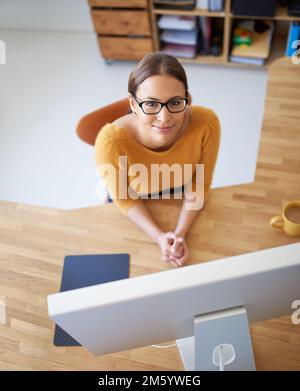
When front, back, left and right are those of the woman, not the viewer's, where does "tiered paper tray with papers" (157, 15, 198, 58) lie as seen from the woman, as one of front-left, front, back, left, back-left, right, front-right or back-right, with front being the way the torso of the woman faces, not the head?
back

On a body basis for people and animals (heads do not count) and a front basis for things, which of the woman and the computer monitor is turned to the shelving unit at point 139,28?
the computer monitor

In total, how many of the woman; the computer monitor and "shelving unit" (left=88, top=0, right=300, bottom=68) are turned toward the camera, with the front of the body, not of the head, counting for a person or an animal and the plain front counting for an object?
2

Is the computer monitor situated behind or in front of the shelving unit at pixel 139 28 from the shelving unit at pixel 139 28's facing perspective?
in front

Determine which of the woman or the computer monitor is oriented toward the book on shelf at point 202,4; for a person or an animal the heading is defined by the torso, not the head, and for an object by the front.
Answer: the computer monitor

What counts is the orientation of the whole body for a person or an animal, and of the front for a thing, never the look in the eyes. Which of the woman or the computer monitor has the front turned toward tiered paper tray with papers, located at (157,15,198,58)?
the computer monitor

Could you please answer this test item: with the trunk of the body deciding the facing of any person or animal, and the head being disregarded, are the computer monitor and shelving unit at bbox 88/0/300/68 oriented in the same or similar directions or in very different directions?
very different directions

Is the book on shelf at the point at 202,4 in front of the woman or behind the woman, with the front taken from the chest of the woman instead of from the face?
behind

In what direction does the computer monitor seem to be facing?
away from the camera

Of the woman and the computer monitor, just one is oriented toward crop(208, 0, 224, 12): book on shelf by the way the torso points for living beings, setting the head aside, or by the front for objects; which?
the computer monitor

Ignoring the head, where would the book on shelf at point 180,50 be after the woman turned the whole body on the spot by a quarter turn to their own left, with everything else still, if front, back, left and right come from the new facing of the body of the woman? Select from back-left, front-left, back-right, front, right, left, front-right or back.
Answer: left
